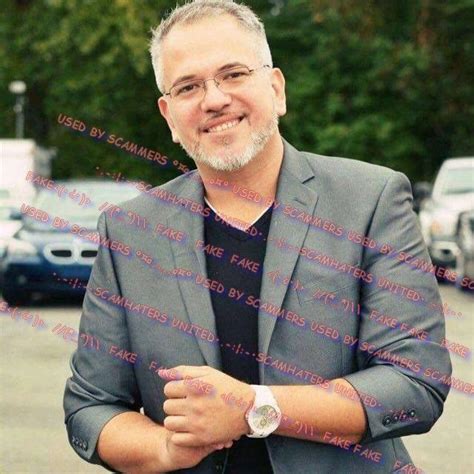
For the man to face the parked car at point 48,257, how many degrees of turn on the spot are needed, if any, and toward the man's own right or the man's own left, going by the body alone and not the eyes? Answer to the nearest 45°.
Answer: approximately 180°

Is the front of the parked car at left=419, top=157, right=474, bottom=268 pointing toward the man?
yes

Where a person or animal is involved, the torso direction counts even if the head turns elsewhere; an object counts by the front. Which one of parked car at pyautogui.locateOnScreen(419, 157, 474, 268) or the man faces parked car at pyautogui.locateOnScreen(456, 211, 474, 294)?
parked car at pyautogui.locateOnScreen(419, 157, 474, 268)

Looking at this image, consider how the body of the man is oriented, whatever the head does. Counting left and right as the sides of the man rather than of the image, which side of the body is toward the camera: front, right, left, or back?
front

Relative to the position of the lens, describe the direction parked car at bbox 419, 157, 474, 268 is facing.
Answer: facing the viewer

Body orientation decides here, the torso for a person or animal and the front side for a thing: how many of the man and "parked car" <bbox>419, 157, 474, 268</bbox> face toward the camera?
2

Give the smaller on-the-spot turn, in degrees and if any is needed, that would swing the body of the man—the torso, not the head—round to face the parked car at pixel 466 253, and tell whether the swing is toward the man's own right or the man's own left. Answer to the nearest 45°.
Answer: approximately 180°

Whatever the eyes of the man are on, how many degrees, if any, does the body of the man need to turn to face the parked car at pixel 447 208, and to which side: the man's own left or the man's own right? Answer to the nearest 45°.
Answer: approximately 180°

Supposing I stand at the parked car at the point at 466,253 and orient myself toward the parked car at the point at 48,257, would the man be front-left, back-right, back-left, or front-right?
front-left

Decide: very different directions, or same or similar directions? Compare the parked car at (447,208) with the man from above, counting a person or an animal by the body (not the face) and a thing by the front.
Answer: same or similar directions
